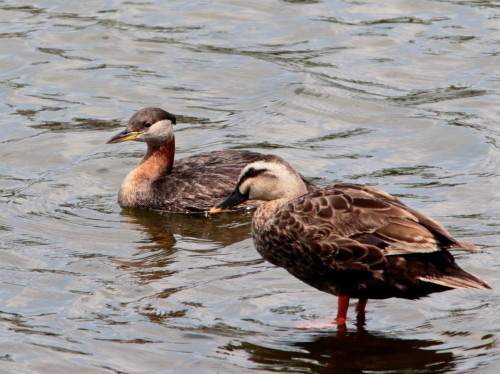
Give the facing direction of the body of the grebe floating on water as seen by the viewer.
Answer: to the viewer's left

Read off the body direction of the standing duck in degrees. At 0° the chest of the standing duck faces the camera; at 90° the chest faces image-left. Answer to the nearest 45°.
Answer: approximately 90°

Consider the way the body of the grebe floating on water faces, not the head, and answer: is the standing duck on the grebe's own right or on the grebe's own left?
on the grebe's own left

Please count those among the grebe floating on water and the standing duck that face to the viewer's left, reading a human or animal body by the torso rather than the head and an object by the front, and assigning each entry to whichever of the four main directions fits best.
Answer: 2

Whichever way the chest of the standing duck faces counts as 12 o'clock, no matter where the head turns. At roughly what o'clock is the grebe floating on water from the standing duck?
The grebe floating on water is roughly at 2 o'clock from the standing duck.
